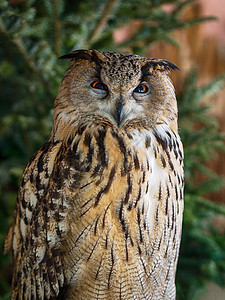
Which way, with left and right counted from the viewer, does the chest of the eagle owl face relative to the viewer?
facing the viewer and to the right of the viewer
